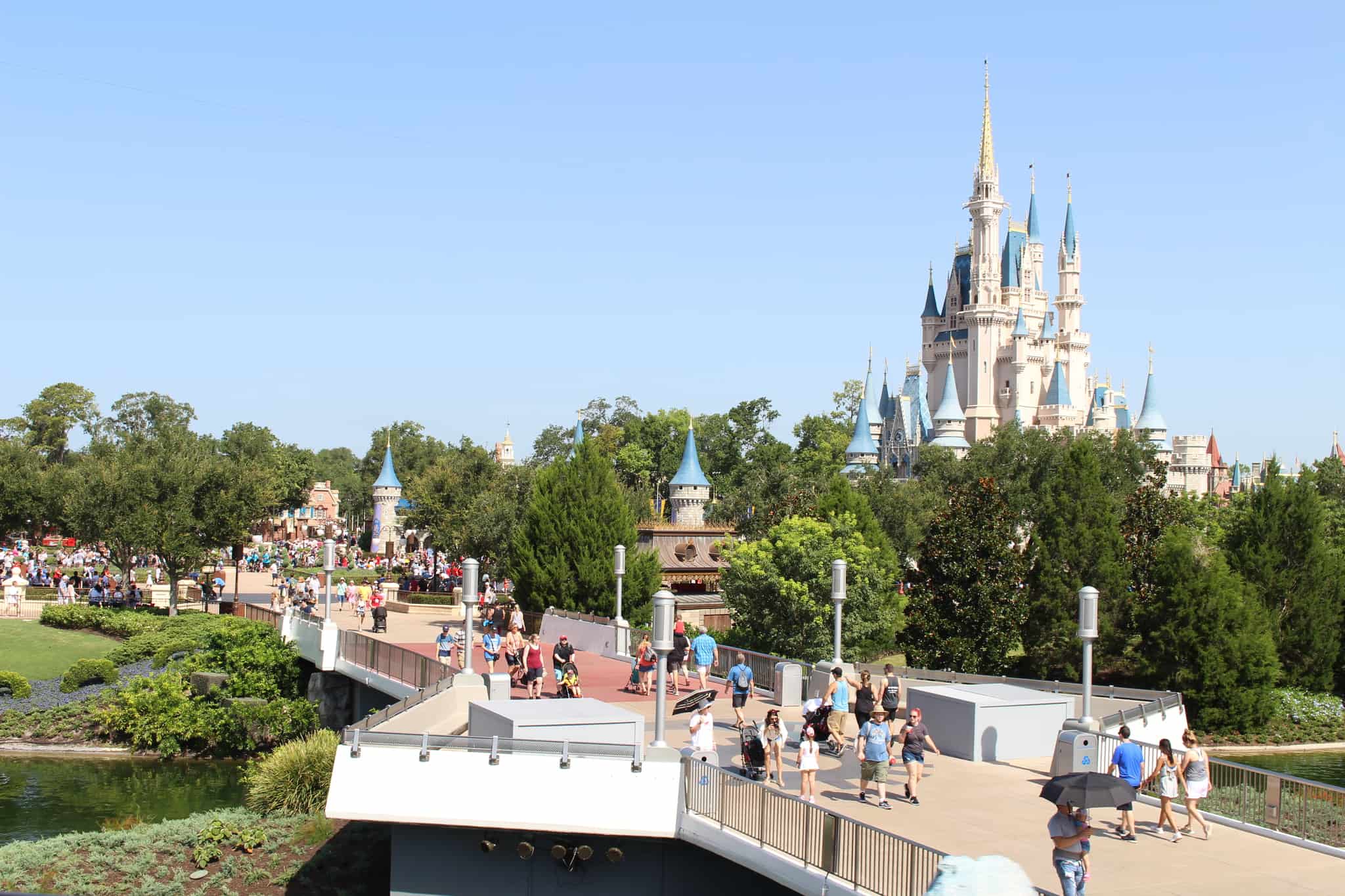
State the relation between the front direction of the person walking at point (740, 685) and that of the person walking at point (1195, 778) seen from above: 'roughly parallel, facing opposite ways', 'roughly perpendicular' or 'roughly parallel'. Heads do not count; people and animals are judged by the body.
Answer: roughly parallel

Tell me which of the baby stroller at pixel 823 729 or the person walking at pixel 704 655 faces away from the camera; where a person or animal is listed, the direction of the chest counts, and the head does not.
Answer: the person walking

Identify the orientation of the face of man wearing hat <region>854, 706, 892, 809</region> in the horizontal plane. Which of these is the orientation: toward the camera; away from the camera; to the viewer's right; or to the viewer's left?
toward the camera

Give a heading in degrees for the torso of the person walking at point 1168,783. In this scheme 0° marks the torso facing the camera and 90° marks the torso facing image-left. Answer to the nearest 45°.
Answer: approximately 135°

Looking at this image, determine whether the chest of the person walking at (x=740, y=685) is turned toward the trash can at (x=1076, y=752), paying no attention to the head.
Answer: no

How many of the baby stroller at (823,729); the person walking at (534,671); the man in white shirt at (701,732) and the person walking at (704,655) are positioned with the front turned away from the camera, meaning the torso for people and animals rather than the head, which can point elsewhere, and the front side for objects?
1

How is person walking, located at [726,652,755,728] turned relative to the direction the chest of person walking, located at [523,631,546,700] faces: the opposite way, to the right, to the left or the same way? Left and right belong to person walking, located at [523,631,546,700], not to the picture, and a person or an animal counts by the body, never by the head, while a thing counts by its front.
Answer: the opposite way

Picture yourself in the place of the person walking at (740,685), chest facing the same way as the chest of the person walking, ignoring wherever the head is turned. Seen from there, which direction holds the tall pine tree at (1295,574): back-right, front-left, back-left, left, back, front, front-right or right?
right

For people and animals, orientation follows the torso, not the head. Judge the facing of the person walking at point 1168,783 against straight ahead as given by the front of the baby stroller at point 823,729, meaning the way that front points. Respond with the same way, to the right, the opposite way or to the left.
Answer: the opposite way

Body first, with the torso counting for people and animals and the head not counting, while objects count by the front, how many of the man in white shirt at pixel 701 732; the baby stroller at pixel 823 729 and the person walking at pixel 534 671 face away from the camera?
0

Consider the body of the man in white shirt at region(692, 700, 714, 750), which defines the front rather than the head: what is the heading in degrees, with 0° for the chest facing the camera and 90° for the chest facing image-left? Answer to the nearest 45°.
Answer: approximately 315°

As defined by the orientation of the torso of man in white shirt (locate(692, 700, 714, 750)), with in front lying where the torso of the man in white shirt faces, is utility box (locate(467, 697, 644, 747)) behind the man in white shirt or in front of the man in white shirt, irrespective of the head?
behind

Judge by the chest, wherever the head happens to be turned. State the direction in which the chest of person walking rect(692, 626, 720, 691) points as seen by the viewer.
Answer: away from the camera

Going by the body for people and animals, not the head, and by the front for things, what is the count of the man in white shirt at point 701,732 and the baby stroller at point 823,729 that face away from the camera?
0

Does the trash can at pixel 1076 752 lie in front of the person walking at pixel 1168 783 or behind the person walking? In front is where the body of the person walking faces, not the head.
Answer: in front

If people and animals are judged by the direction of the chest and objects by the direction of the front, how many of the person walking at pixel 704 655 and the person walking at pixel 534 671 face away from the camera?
1
